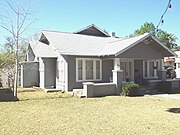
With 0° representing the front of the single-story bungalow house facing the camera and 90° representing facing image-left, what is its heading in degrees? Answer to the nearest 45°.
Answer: approximately 315°

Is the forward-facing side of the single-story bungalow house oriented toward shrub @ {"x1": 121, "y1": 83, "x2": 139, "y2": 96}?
yes
